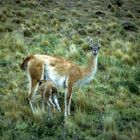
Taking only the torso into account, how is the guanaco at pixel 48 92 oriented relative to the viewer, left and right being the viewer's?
facing away from the viewer and to the left of the viewer

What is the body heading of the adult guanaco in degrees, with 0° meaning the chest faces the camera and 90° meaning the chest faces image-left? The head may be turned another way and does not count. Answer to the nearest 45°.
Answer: approximately 270°
